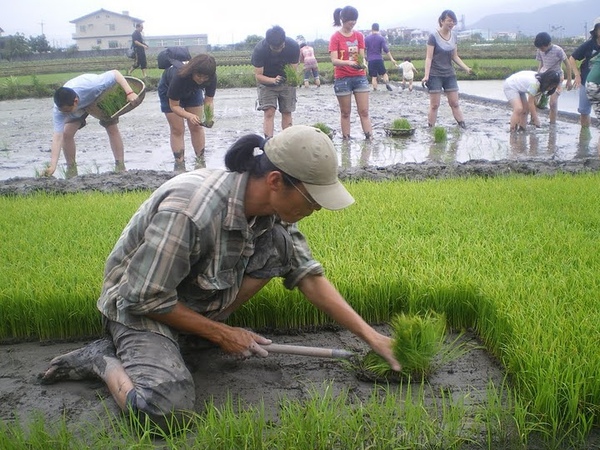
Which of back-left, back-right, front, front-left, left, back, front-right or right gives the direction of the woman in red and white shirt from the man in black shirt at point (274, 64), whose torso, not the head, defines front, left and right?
back-left

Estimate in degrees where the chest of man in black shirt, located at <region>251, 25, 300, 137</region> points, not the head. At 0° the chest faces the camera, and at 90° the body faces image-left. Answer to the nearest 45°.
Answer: approximately 0°

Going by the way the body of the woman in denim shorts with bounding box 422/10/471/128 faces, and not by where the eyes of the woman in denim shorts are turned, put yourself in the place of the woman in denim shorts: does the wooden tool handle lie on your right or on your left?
on your right

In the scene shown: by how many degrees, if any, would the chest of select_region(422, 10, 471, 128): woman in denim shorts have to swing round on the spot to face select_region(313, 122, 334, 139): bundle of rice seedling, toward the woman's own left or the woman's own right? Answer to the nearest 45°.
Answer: approximately 90° to the woman's own right

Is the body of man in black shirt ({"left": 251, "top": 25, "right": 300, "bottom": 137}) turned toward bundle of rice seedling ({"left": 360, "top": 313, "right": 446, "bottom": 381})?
yes

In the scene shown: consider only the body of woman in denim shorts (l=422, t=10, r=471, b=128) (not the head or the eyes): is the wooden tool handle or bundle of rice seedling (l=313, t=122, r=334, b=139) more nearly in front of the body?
the wooden tool handle
